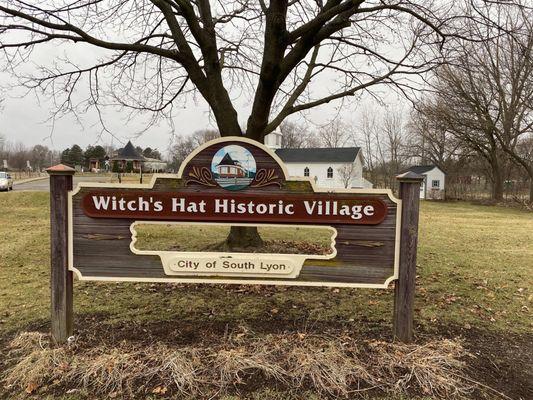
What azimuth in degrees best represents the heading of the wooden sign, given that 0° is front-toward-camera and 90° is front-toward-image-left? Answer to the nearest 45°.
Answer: approximately 0°

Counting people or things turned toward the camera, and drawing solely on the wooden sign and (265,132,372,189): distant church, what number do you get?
1

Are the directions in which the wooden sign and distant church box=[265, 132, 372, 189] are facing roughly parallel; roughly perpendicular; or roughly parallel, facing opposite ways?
roughly perpendicular

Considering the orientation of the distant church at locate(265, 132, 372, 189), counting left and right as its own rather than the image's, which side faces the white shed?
back

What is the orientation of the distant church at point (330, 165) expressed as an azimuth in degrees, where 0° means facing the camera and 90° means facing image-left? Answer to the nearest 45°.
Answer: approximately 90°

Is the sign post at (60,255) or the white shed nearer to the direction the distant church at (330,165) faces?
the sign post

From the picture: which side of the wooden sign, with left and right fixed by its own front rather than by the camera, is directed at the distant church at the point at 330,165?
back
